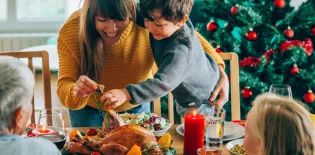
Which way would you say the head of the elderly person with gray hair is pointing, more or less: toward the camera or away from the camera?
away from the camera

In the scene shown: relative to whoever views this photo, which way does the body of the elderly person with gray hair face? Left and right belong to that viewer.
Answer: facing away from the viewer and to the right of the viewer

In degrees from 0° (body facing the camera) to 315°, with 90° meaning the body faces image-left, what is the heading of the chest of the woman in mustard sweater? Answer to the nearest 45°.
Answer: approximately 0°

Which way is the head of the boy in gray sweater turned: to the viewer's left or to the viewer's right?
to the viewer's left
